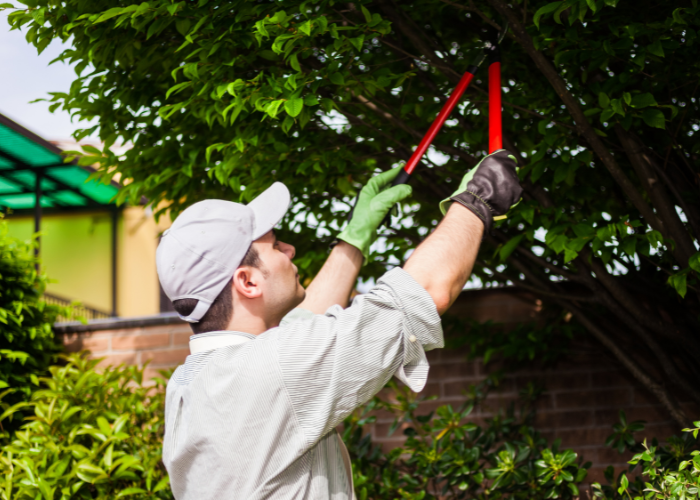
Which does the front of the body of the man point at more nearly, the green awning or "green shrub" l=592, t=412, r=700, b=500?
the green shrub

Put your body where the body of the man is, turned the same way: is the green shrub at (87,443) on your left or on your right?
on your left

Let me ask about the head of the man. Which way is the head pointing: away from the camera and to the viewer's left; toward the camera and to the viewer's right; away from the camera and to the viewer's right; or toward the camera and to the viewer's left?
away from the camera and to the viewer's right

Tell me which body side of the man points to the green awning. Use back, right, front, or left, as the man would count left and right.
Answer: left

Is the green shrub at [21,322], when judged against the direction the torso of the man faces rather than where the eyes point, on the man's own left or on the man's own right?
on the man's own left

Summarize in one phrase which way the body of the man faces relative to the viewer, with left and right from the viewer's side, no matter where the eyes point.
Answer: facing away from the viewer and to the right of the viewer
